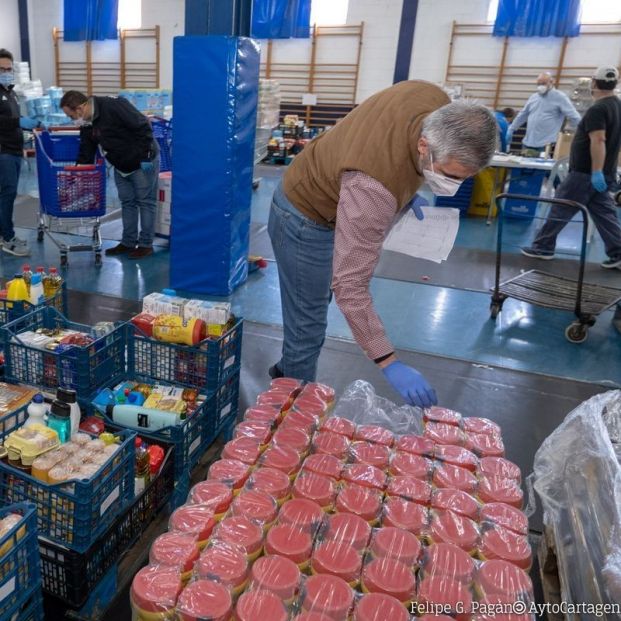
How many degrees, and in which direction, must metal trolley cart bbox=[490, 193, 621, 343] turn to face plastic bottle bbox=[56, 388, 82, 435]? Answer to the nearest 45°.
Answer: approximately 180°

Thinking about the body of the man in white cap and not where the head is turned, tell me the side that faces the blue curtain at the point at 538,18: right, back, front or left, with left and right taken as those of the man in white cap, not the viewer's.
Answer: right

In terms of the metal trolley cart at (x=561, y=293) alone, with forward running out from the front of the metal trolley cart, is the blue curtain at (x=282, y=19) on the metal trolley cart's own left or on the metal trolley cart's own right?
on the metal trolley cart's own left

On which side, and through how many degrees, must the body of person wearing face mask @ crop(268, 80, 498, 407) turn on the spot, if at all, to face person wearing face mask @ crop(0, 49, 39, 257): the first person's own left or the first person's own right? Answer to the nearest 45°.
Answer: approximately 135° to the first person's own left

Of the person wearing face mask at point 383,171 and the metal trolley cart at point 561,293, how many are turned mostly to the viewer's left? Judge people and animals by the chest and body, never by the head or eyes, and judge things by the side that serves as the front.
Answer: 0

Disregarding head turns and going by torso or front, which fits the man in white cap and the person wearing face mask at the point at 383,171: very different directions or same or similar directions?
very different directions

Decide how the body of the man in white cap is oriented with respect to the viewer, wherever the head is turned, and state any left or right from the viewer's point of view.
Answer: facing to the left of the viewer

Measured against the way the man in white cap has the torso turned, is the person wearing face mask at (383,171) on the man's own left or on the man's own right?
on the man's own left

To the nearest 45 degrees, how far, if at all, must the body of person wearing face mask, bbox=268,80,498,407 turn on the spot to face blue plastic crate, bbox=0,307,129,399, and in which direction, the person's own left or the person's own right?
approximately 180°

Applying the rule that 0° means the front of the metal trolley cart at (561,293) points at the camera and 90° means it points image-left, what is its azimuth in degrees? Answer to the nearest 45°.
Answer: approximately 225°

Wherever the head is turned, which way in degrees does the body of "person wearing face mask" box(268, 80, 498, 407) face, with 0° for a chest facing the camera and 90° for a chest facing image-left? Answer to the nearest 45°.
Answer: approximately 270°

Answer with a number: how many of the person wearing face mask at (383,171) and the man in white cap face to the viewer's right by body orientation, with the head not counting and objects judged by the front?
1

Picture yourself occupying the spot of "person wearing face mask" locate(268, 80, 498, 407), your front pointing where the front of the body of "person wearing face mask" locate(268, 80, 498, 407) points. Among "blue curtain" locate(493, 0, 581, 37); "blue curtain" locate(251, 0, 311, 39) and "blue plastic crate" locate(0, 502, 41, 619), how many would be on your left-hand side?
2
